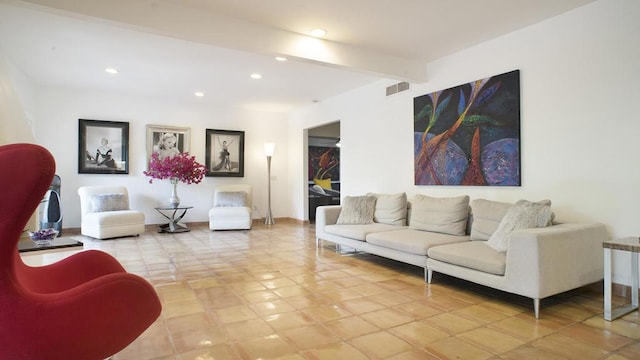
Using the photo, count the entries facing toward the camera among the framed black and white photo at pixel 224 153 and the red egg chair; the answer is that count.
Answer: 1

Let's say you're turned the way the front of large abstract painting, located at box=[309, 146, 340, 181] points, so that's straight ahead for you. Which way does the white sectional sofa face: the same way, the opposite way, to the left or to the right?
to the right

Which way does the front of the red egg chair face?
to the viewer's right

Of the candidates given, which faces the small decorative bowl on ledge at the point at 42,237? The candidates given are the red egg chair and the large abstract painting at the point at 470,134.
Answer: the large abstract painting

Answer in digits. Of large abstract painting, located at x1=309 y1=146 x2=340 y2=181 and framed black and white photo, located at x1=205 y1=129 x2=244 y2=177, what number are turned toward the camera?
2

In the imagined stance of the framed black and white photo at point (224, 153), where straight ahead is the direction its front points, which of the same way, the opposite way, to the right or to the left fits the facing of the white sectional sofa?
to the right

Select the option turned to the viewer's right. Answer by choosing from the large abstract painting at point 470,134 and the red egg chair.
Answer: the red egg chair

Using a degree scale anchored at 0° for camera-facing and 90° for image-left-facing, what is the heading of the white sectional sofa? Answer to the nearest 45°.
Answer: approximately 45°

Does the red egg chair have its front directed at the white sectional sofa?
yes

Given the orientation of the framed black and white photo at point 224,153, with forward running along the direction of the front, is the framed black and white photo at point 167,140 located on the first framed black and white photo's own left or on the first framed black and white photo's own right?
on the first framed black and white photo's own right

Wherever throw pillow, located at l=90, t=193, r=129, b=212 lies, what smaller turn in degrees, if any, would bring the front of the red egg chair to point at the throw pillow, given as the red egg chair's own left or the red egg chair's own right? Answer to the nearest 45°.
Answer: approximately 90° to the red egg chair's own left
